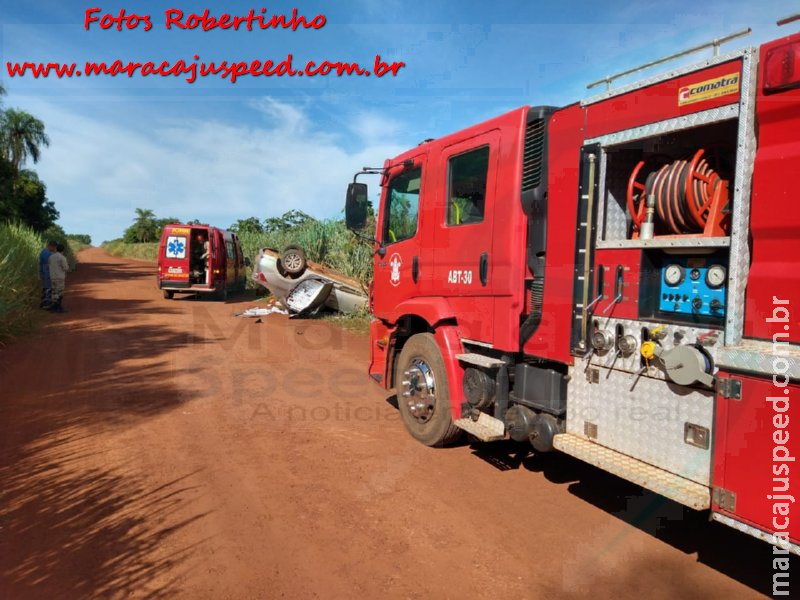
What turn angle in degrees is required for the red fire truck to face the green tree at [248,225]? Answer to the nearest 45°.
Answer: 0° — it already faces it

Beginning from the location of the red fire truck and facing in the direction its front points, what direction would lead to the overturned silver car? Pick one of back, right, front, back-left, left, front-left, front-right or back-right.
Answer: front

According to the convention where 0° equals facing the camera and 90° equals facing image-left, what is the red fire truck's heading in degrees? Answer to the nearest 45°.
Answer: approximately 135°

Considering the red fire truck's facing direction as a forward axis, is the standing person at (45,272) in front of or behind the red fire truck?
in front
